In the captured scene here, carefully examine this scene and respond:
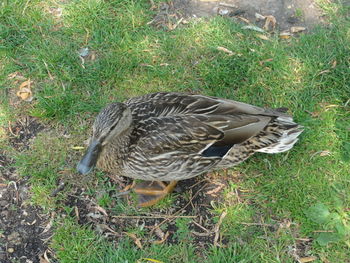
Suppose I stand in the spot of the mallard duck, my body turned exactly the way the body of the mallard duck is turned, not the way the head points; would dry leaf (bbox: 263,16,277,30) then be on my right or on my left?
on my right

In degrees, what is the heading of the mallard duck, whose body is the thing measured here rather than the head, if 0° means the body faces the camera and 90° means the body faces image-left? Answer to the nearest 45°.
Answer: approximately 90°

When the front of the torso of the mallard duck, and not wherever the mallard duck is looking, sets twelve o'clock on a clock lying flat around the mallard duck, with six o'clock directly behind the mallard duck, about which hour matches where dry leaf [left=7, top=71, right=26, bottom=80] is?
The dry leaf is roughly at 1 o'clock from the mallard duck.

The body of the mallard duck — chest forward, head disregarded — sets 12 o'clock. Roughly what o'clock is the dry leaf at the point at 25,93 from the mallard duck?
The dry leaf is roughly at 1 o'clock from the mallard duck.

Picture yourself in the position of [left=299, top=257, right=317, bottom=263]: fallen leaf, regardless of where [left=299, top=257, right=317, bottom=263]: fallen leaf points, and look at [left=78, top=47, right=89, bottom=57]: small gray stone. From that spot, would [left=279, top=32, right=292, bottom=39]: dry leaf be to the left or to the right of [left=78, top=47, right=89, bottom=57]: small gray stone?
right

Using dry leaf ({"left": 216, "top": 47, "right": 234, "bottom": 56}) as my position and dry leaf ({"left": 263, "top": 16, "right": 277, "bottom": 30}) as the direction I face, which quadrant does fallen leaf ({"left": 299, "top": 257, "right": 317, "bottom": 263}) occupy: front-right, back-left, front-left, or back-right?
back-right
